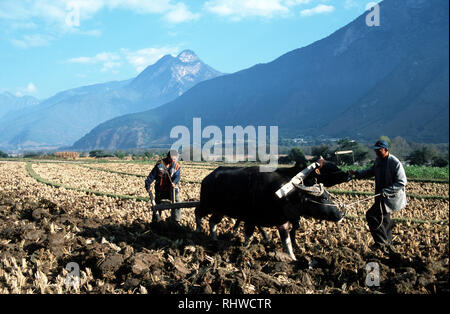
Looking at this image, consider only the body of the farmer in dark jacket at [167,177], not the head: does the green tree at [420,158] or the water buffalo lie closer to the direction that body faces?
the water buffalo

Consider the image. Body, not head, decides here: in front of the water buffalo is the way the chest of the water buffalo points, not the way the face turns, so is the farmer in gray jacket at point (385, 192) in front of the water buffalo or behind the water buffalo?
in front

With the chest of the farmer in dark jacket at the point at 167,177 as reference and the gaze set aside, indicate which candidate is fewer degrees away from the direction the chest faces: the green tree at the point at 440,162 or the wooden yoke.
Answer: the wooden yoke

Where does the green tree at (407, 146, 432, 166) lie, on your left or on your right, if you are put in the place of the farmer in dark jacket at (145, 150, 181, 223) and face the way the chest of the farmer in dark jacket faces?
on your left

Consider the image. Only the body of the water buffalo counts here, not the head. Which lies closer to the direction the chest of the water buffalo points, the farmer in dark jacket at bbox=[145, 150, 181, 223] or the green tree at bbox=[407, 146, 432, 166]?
the green tree

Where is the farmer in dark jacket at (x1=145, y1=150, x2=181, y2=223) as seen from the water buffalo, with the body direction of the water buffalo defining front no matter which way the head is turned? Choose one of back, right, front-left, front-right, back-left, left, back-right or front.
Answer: back-left

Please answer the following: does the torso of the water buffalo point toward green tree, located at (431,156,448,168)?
no

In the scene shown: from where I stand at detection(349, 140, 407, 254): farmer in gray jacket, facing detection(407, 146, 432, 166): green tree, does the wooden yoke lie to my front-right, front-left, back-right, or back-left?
back-left

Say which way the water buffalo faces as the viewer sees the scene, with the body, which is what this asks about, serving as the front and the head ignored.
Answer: to the viewer's right

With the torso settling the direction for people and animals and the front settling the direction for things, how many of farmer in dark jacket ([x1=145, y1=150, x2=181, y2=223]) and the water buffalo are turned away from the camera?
0

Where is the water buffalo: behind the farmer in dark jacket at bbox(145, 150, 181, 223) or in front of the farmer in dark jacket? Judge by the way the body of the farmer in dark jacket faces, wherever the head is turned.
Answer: in front

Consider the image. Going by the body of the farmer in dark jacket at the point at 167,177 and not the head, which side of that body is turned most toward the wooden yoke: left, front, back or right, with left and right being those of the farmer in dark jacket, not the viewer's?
front

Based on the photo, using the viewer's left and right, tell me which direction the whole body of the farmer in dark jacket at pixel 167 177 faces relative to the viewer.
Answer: facing the viewer and to the right of the viewer

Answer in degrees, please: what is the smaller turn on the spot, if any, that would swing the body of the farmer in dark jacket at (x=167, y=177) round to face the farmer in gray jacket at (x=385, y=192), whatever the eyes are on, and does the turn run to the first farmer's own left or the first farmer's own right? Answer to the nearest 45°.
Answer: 0° — they already face them

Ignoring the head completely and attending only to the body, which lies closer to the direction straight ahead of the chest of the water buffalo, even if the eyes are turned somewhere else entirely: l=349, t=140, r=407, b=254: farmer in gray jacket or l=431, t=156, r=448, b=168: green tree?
the farmer in gray jacket
